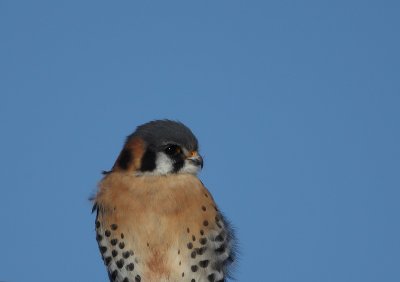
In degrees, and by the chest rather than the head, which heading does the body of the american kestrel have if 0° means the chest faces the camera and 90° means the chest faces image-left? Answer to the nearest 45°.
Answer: approximately 0°
